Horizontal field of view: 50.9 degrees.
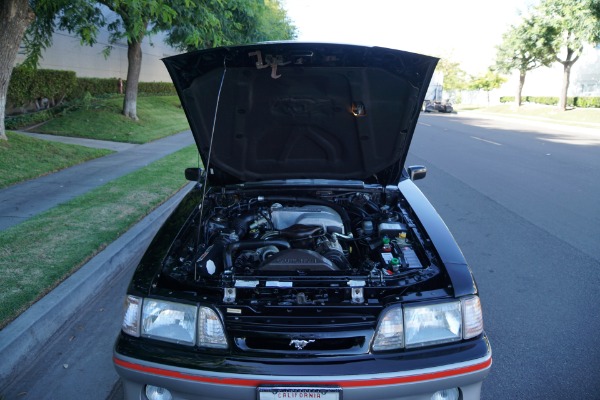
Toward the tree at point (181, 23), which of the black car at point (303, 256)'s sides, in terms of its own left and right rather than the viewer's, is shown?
back

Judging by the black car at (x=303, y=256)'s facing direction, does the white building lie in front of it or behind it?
behind

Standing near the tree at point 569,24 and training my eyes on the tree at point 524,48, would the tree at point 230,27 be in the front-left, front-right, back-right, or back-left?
back-left

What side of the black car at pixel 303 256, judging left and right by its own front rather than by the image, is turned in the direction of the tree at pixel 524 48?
back

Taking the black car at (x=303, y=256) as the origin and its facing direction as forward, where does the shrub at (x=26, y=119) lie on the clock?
The shrub is roughly at 5 o'clock from the black car.

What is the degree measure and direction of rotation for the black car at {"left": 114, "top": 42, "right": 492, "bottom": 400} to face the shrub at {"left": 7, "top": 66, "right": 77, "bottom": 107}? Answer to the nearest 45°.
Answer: approximately 135° to its right

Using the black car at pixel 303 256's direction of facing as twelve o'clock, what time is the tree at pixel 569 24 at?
The tree is roughly at 7 o'clock from the black car.

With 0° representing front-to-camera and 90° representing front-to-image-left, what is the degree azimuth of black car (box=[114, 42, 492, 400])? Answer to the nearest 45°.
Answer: approximately 0°

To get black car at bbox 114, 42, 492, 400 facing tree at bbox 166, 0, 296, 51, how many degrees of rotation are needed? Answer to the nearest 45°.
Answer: approximately 180°
